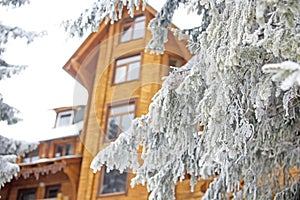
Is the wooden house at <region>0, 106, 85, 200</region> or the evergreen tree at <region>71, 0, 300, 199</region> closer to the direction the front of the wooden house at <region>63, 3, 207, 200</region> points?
the evergreen tree

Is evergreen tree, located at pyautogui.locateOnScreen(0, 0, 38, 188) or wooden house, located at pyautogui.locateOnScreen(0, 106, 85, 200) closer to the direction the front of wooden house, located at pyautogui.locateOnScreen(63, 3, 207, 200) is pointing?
the evergreen tree

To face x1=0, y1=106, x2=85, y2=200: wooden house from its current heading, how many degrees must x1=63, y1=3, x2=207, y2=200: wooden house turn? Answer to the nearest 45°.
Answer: approximately 135° to its right

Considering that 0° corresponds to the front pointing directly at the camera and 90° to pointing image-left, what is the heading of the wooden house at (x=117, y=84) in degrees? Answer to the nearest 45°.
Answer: approximately 0°

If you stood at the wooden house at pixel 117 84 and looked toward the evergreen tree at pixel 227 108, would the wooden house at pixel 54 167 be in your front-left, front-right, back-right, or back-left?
back-right

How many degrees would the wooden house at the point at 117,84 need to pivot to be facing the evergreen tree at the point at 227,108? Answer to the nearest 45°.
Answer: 0° — it already faces it
